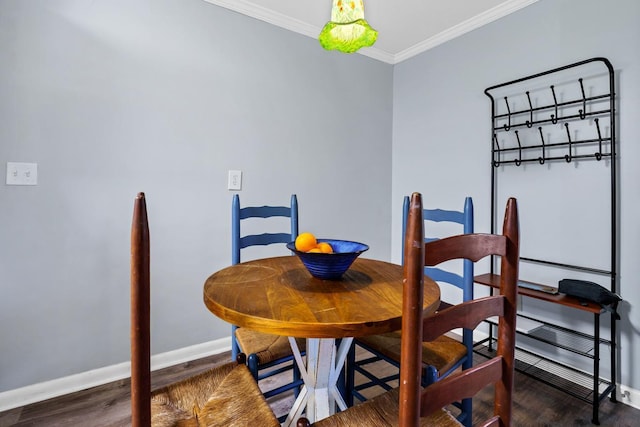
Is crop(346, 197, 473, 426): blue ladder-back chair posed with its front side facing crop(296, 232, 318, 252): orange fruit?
yes

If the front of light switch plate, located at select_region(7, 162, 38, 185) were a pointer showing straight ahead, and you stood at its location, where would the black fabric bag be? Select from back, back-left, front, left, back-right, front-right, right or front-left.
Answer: front-left

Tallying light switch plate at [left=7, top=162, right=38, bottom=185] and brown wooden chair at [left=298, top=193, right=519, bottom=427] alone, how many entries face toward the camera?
1

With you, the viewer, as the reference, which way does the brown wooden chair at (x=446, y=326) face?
facing away from the viewer and to the left of the viewer

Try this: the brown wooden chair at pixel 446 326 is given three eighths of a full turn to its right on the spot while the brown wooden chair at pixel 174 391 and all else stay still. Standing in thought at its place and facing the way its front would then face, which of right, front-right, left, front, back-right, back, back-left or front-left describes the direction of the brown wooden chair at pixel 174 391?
back

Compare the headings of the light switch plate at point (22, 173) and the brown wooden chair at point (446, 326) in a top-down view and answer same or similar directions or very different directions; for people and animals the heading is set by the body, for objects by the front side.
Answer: very different directions

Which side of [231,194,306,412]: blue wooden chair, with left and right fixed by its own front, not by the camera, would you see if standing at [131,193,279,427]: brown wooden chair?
right

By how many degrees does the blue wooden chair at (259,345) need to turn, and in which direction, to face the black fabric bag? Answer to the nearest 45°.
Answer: approximately 45° to its left

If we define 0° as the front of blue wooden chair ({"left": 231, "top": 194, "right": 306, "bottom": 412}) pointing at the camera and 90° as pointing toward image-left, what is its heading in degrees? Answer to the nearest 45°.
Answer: approximately 315°

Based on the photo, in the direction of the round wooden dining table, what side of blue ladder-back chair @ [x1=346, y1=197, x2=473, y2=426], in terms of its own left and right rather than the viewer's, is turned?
front

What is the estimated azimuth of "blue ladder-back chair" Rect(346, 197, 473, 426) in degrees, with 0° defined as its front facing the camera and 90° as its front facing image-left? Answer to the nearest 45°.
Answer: approximately 45°

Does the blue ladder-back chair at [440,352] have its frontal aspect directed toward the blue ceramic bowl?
yes

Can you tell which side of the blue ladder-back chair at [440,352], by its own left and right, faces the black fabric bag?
back
